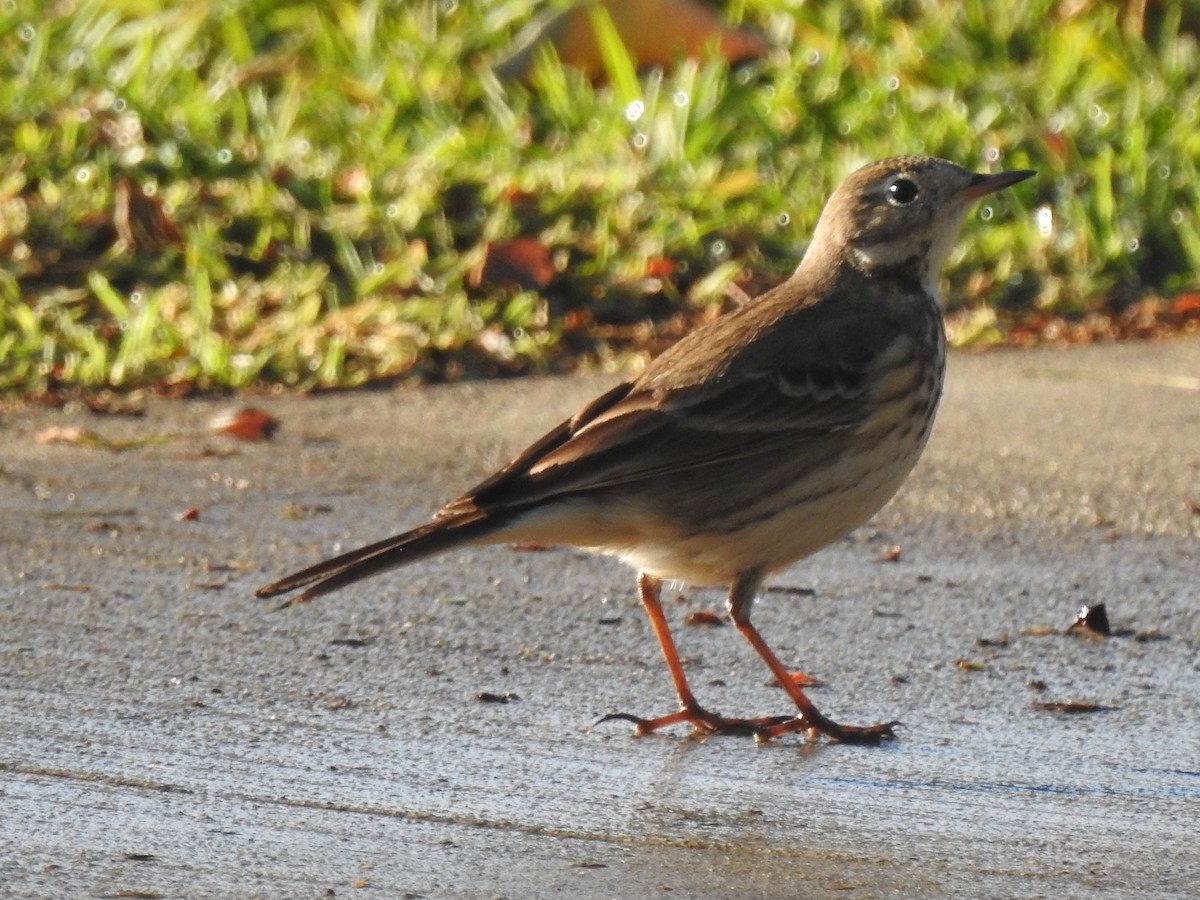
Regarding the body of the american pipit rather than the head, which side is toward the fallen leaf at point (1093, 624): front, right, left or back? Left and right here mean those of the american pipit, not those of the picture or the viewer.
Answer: front

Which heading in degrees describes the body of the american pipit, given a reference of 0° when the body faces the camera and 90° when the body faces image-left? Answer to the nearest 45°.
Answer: approximately 270°

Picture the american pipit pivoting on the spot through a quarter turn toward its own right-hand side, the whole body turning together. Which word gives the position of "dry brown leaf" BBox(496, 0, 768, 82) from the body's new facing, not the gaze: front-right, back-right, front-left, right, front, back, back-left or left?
back

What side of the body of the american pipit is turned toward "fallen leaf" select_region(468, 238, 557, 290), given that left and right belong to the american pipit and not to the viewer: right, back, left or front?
left

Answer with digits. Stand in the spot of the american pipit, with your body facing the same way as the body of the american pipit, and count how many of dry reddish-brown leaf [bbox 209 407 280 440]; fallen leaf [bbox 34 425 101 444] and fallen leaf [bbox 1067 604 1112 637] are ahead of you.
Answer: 1

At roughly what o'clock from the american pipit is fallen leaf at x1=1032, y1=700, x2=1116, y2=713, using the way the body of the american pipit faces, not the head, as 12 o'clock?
The fallen leaf is roughly at 1 o'clock from the american pipit.

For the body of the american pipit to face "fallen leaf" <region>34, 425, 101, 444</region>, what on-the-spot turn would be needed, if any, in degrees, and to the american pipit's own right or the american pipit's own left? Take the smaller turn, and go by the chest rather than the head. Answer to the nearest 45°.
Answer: approximately 135° to the american pipit's own left
